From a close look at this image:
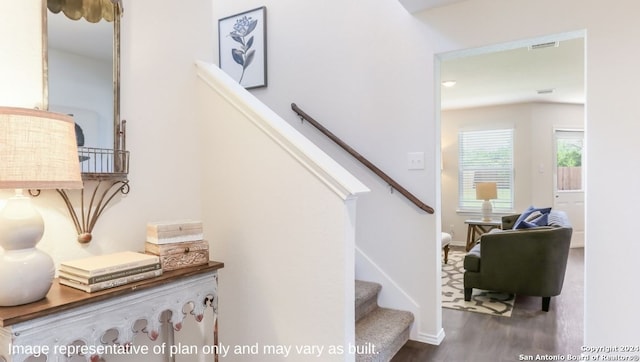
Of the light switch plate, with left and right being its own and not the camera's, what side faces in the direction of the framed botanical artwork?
right

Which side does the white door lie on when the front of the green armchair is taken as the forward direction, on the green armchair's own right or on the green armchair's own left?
on the green armchair's own right

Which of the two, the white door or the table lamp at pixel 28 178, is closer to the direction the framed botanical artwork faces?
the table lamp

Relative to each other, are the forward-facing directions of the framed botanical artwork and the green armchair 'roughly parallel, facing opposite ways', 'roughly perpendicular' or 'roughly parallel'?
roughly perpendicular

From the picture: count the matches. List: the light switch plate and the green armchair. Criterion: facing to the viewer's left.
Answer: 1

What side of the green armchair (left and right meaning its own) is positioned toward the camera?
left

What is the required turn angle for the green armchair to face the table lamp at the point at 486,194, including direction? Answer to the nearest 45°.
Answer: approximately 90° to its right

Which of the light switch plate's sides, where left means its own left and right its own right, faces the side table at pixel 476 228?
back

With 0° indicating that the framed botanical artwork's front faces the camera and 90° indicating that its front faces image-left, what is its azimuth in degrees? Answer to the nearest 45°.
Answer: approximately 45°
